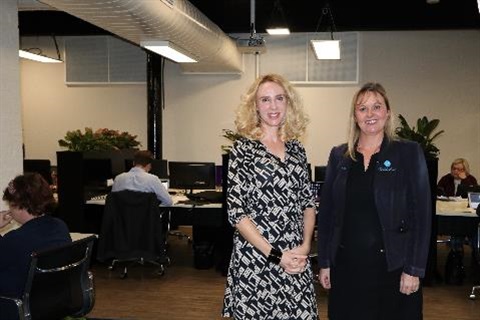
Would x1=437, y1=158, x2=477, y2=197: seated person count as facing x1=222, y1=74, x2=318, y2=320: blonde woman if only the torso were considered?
yes

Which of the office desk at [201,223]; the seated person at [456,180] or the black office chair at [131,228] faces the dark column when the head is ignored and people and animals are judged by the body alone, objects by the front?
the black office chair

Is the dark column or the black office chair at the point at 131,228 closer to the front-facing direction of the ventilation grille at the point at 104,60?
the black office chair

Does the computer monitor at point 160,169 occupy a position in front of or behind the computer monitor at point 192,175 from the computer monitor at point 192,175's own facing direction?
behind

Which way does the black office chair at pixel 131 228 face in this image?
away from the camera

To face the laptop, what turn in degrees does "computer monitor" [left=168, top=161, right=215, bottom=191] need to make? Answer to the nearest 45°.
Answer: approximately 90° to its left

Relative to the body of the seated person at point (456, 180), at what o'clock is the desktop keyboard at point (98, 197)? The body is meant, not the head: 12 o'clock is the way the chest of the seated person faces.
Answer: The desktop keyboard is roughly at 2 o'clock from the seated person.

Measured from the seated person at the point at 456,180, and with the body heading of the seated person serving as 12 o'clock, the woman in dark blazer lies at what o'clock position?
The woman in dark blazer is roughly at 12 o'clock from the seated person.

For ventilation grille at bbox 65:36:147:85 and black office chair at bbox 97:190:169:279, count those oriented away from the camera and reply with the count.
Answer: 1

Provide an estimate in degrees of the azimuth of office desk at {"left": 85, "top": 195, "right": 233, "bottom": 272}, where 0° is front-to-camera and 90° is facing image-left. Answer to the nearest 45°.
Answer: approximately 0°

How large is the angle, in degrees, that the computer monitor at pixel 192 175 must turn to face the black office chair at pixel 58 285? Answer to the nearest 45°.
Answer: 0° — it already faces it

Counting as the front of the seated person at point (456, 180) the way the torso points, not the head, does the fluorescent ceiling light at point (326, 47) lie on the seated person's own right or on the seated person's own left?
on the seated person's own right
